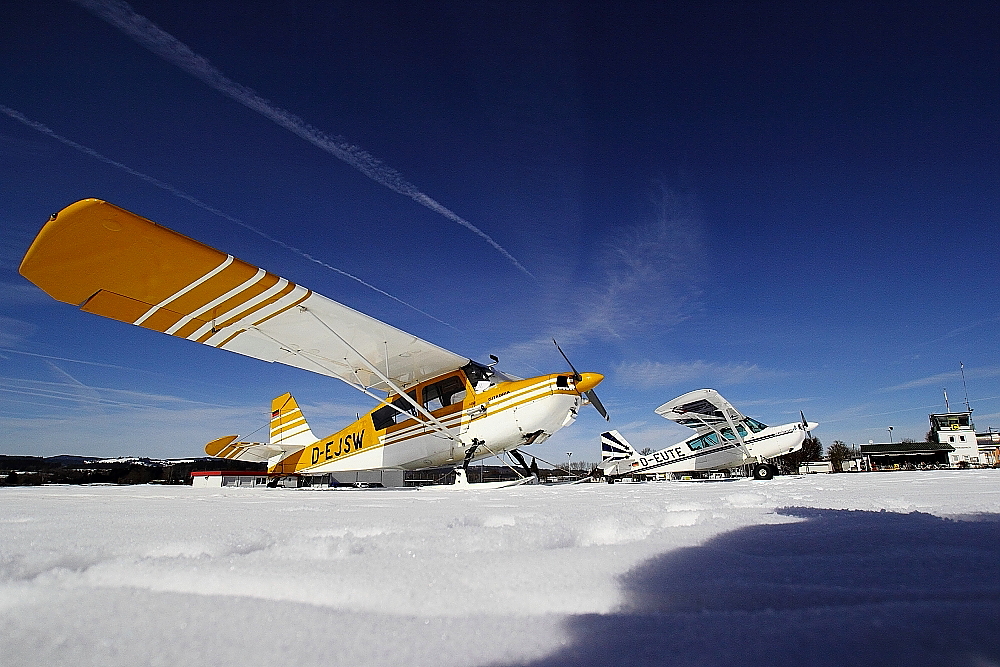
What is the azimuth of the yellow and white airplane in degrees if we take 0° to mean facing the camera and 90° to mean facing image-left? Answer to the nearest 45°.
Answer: approximately 315°
